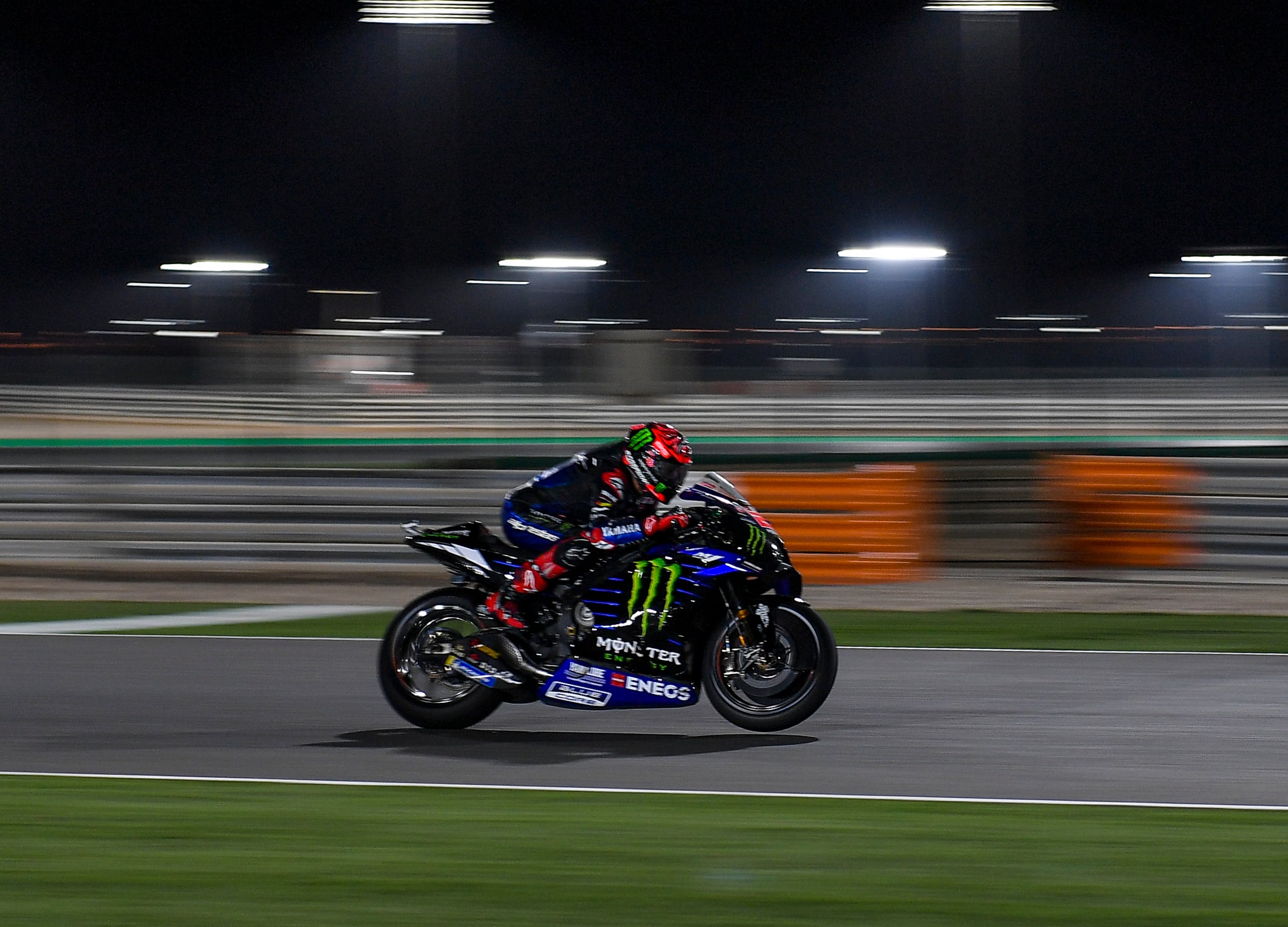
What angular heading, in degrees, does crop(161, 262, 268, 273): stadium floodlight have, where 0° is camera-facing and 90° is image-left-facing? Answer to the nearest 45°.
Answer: approximately 0°

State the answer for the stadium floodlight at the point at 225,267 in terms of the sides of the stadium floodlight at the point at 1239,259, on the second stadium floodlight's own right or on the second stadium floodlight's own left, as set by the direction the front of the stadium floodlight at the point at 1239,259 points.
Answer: on the second stadium floodlight's own right

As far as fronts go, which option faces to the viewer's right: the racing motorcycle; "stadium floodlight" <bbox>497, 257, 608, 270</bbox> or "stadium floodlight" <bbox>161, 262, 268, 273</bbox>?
the racing motorcycle

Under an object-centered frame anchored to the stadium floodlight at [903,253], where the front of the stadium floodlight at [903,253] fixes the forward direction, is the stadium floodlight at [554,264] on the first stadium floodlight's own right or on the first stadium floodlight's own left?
on the first stadium floodlight's own right

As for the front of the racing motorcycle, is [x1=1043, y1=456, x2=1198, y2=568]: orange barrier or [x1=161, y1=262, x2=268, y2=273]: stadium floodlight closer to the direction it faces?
the orange barrier

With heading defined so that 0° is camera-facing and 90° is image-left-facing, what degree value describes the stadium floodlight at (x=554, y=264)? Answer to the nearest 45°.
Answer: approximately 0°

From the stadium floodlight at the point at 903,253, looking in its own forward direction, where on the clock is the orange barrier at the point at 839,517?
The orange barrier is roughly at 12 o'clock from the stadium floodlight.

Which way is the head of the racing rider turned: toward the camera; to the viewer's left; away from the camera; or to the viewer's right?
to the viewer's right

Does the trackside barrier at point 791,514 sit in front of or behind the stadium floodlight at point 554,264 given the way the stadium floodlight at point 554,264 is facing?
in front

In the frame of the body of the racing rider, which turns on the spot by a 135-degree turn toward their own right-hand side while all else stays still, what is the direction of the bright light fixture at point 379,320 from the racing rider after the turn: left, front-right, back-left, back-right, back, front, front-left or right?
back-right

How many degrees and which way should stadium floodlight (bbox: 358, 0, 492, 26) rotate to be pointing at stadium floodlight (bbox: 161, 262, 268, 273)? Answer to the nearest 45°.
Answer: approximately 180°

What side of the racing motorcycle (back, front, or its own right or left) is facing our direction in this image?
right

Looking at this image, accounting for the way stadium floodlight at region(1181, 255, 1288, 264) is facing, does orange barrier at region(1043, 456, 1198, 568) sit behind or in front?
in front

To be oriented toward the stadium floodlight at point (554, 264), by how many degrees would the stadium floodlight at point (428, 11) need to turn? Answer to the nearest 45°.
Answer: approximately 180°
